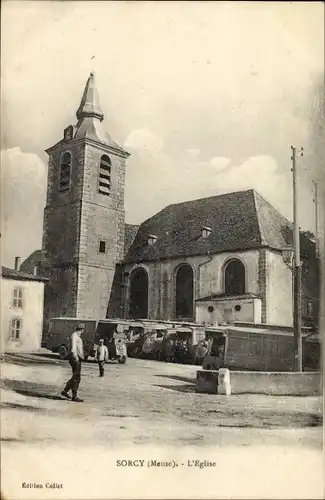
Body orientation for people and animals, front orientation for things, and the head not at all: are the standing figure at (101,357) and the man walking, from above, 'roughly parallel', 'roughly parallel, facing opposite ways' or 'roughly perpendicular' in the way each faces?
roughly perpendicular

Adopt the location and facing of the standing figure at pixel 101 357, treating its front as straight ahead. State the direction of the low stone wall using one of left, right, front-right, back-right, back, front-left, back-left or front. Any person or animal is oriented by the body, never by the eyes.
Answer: left

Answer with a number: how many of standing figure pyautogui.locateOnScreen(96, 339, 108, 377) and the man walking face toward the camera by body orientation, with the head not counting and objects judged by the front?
1

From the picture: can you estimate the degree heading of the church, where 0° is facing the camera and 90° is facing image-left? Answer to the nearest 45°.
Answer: approximately 45°

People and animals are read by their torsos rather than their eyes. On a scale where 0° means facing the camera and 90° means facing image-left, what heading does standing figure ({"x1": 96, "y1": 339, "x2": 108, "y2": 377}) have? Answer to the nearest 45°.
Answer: approximately 0°
